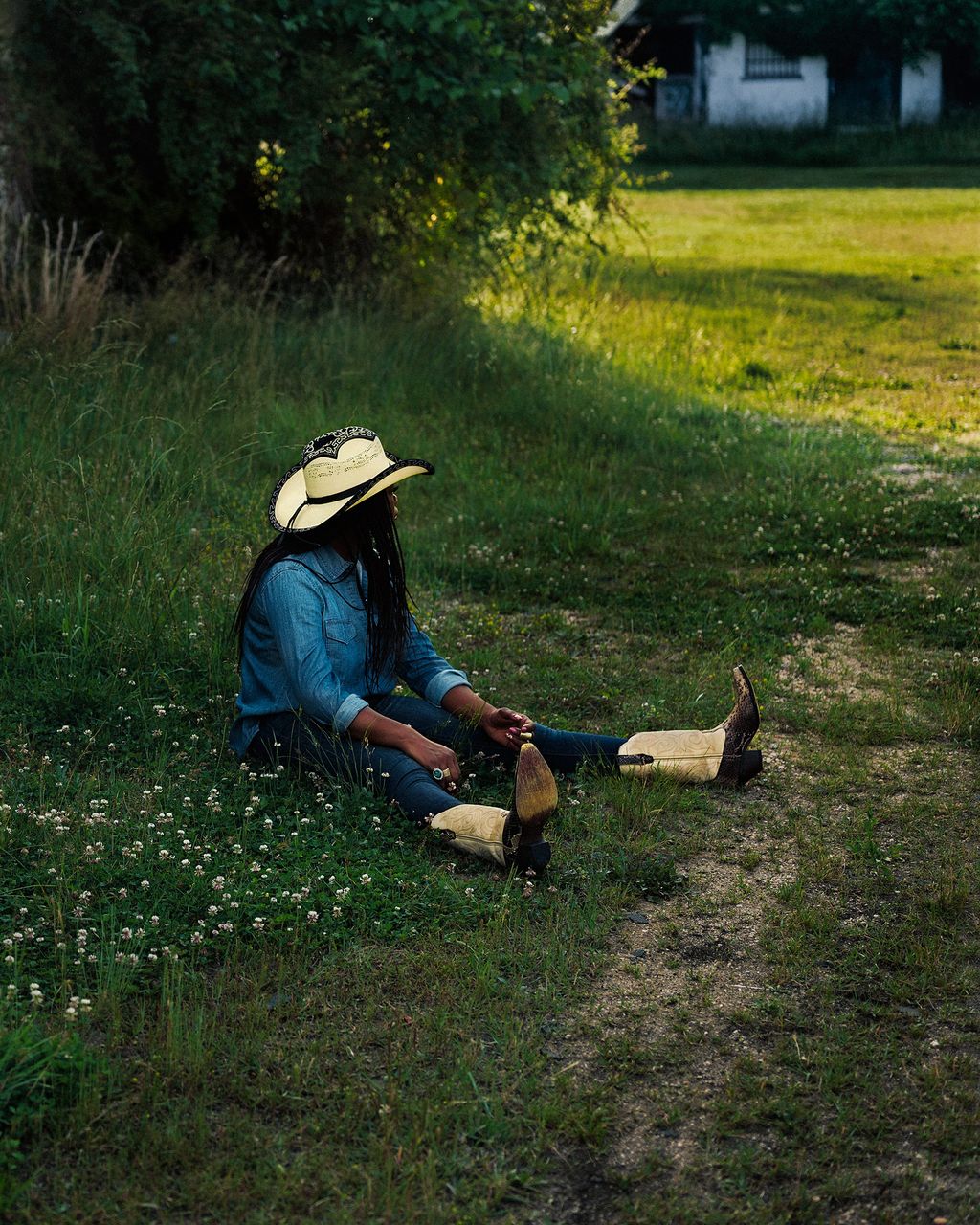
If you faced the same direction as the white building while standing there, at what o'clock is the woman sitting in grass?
The woman sitting in grass is roughly at 12 o'clock from the white building.

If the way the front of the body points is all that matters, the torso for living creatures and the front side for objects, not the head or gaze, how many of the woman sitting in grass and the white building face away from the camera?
0

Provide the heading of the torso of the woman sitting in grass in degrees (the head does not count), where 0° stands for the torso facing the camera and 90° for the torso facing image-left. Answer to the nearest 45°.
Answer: approximately 315°

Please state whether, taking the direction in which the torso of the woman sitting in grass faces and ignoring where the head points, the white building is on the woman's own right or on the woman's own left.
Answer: on the woman's own left

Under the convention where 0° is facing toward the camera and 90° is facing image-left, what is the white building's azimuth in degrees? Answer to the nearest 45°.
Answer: approximately 0°

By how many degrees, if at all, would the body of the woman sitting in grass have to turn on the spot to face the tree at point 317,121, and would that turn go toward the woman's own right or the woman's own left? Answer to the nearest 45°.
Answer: approximately 135° to the woman's own left

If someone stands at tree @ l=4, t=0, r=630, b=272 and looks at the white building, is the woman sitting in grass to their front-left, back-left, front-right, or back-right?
back-right
